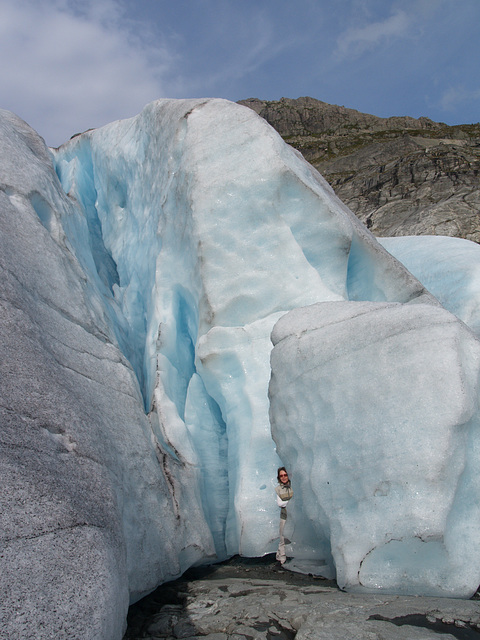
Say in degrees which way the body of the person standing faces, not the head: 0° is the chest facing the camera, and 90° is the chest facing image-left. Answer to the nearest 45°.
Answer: approximately 0°
